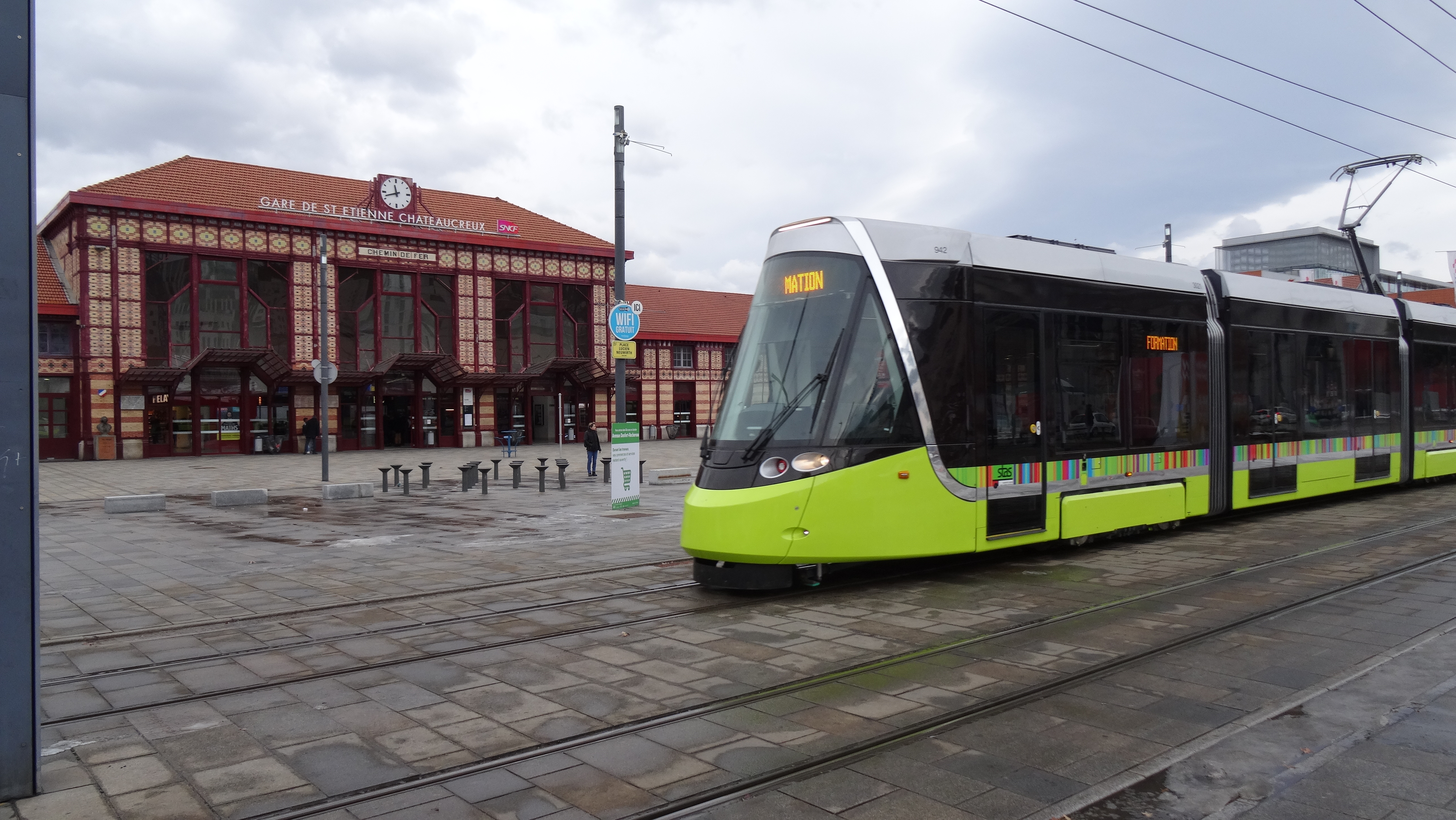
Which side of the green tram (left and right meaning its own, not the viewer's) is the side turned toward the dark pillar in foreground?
front

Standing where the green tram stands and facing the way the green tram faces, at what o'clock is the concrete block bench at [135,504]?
The concrete block bench is roughly at 2 o'clock from the green tram.

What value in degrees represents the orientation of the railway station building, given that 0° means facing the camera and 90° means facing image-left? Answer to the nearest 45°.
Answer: approximately 315°

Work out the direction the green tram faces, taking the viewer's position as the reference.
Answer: facing the viewer and to the left of the viewer

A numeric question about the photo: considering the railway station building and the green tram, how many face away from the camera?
0

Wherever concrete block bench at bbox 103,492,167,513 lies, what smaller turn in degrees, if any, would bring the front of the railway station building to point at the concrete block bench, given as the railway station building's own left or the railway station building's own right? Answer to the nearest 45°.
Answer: approximately 45° to the railway station building's own right

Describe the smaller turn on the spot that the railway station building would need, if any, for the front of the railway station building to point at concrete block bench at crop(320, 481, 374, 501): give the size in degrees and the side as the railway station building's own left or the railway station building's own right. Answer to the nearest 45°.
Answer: approximately 45° to the railway station building's own right

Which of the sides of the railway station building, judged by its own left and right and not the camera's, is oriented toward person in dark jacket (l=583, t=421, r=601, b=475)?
front
